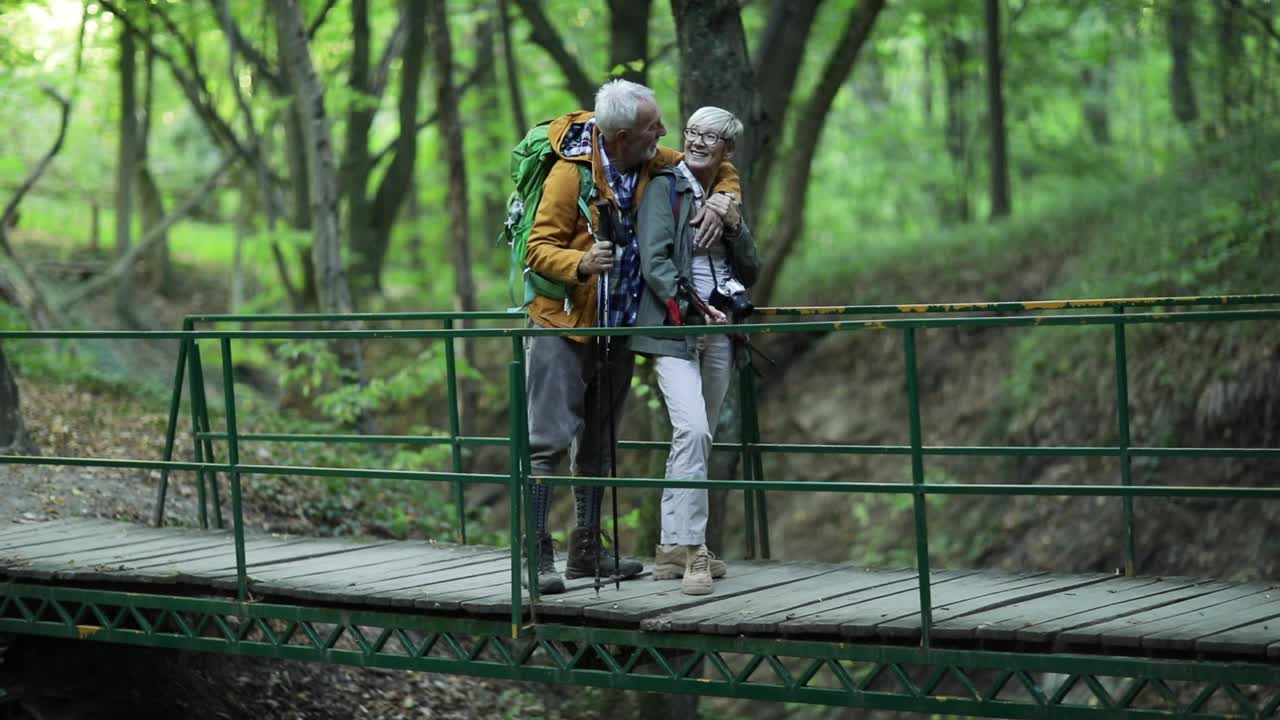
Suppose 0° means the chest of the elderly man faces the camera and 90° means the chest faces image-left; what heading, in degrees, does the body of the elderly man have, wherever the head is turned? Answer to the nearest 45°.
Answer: approximately 315°

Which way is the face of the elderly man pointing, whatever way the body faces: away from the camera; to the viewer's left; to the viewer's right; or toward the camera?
to the viewer's right

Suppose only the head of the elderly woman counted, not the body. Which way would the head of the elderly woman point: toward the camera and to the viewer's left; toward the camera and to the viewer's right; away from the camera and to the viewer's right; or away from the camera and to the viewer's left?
toward the camera and to the viewer's left

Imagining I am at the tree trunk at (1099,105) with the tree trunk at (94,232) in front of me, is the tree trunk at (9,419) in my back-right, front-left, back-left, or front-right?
front-left

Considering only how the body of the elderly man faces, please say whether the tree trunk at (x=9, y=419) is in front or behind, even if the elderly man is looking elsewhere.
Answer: behind

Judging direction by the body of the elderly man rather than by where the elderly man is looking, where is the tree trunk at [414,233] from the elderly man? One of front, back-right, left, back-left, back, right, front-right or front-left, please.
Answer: back-left

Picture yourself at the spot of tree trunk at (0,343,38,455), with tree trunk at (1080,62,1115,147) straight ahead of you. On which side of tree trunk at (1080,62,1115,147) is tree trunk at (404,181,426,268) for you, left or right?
left

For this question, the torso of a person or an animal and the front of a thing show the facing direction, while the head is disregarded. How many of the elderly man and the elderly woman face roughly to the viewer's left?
0

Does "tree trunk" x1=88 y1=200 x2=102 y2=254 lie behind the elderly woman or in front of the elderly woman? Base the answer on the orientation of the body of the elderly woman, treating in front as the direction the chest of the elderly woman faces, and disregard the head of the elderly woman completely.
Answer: behind
